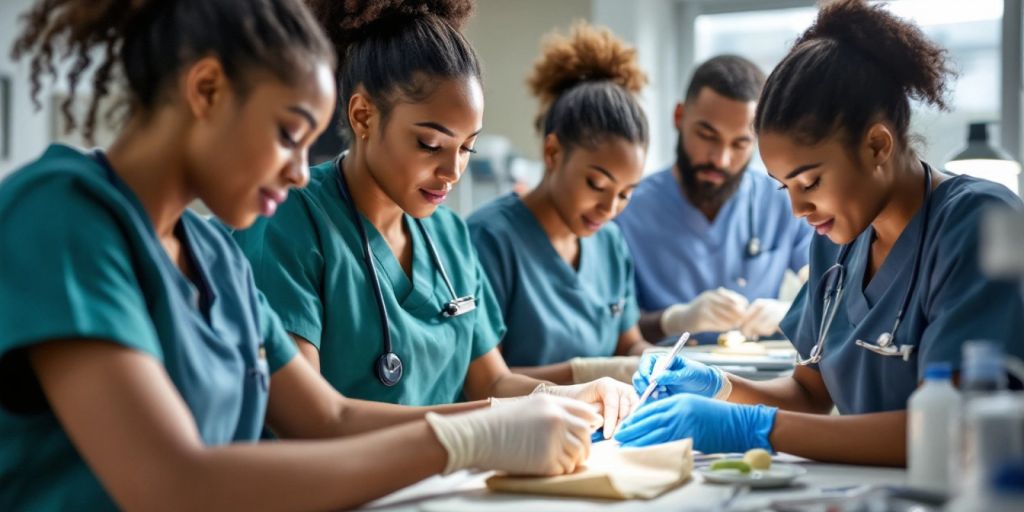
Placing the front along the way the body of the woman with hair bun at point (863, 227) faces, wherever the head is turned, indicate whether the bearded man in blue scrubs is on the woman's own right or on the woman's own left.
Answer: on the woman's own right

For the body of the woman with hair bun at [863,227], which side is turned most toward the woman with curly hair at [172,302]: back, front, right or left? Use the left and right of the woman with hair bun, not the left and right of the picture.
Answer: front

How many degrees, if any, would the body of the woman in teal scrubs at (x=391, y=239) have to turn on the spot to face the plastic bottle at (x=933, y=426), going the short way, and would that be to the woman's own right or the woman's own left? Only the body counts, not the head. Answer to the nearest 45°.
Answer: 0° — they already face it

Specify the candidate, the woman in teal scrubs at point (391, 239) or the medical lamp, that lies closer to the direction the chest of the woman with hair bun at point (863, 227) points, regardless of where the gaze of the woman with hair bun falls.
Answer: the woman in teal scrubs

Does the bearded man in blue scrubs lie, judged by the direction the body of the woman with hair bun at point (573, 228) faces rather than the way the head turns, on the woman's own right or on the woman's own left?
on the woman's own left

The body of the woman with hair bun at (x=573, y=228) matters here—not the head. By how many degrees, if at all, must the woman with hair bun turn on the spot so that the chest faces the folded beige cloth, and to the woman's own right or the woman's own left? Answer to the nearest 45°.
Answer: approximately 45° to the woman's own right

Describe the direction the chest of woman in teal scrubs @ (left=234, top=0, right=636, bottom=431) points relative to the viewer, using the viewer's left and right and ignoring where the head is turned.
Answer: facing the viewer and to the right of the viewer

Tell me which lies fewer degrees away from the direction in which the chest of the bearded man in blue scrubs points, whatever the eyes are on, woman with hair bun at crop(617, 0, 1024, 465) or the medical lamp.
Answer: the woman with hair bun

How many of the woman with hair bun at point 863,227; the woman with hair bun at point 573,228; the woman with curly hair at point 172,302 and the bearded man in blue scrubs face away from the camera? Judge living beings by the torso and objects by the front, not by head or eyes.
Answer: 0

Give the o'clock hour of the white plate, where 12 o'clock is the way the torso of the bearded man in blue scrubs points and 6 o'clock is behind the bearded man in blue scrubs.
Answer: The white plate is roughly at 12 o'clock from the bearded man in blue scrubs.

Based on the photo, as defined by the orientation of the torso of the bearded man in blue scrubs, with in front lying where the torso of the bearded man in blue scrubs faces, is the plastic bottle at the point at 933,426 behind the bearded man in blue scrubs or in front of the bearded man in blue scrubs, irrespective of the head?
in front

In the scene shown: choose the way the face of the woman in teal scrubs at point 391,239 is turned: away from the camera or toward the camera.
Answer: toward the camera

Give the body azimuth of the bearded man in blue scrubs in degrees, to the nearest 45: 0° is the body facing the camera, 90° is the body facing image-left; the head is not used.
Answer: approximately 0°
